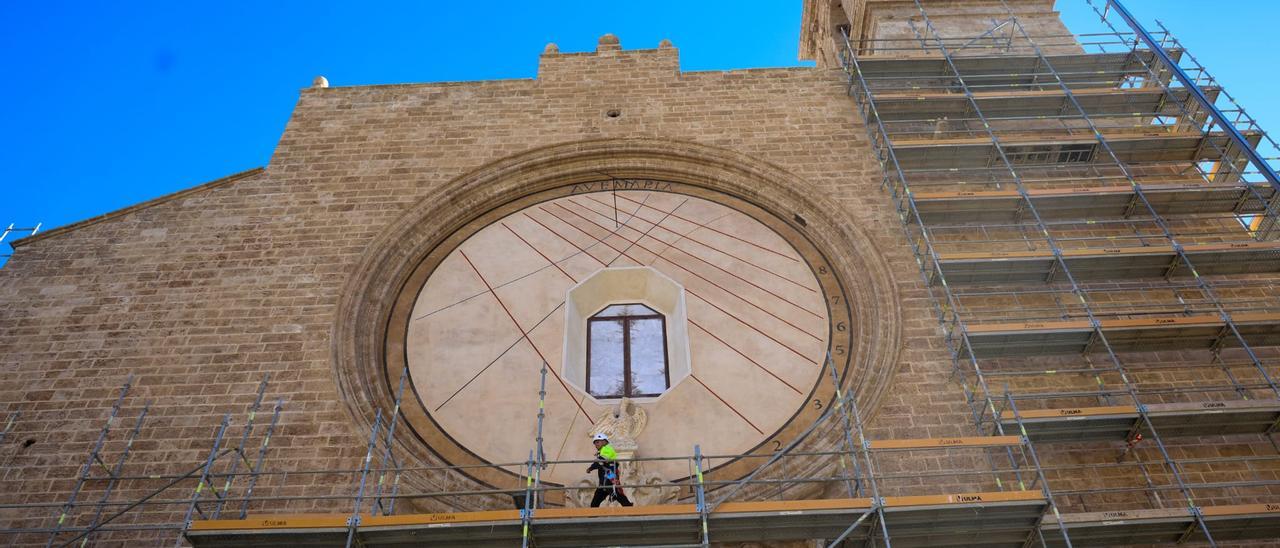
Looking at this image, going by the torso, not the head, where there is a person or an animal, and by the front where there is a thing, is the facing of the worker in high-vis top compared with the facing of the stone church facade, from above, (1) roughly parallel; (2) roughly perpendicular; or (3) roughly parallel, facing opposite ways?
roughly perpendicular

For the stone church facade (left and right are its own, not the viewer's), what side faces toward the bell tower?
left

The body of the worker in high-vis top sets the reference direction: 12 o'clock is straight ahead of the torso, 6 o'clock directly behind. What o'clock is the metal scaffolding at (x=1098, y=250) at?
The metal scaffolding is roughly at 6 o'clock from the worker in high-vis top.

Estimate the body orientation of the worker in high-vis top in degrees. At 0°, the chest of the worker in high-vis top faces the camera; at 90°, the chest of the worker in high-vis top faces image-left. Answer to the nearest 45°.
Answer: approximately 90°
